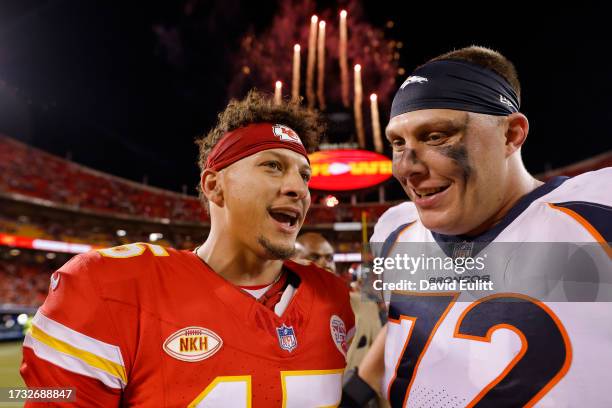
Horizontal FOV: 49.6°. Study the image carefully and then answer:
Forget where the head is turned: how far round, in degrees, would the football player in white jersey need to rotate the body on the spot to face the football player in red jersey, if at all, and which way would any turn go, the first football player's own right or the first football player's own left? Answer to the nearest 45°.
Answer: approximately 45° to the first football player's own right

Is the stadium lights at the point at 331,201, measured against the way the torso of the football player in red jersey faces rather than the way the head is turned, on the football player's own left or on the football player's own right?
on the football player's own left

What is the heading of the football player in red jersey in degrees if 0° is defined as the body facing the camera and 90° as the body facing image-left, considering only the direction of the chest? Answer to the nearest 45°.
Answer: approximately 315°

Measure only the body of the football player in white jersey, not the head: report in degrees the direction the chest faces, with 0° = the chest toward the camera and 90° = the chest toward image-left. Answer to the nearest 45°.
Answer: approximately 45°

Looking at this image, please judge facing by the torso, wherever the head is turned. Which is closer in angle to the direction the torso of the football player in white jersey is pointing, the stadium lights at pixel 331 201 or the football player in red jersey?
the football player in red jersey

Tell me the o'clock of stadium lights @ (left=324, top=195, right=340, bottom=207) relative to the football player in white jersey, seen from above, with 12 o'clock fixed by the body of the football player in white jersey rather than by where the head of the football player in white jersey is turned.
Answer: The stadium lights is roughly at 4 o'clock from the football player in white jersey.

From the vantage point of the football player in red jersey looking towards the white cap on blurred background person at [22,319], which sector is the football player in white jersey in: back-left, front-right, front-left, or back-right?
back-right

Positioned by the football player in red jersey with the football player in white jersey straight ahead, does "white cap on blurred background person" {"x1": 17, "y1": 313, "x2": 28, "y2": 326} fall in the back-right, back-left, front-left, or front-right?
back-left

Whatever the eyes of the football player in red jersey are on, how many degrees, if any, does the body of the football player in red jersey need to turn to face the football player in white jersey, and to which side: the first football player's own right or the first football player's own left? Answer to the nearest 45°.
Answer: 0° — they already face them

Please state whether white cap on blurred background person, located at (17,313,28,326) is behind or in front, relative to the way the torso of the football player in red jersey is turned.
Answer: behind
